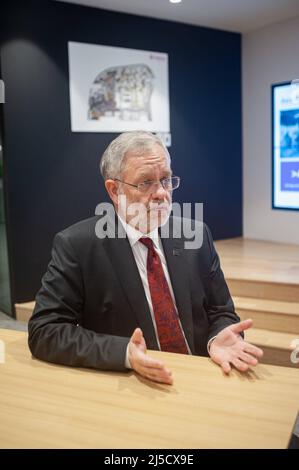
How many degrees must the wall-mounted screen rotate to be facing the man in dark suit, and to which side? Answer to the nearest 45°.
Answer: approximately 45° to its left

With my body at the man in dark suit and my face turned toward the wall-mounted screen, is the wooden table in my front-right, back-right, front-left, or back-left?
back-right

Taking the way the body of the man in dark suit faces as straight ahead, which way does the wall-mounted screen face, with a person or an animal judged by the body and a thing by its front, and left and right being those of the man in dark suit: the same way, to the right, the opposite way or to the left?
to the right

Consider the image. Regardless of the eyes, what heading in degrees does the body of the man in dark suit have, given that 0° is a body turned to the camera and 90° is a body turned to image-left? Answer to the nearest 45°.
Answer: approximately 315°

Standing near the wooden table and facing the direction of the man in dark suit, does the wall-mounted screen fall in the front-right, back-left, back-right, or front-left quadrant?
front-right

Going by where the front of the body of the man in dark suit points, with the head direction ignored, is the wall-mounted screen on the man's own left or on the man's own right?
on the man's own left

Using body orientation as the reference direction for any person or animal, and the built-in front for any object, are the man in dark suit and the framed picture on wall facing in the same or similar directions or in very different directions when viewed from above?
same or similar directions

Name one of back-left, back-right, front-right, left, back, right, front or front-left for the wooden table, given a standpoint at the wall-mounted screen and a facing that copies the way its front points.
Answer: front-left

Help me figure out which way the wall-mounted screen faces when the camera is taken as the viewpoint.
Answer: facing the viewer and to the left of the viewer

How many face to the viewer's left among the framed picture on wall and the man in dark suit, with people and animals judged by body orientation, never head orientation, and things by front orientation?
0

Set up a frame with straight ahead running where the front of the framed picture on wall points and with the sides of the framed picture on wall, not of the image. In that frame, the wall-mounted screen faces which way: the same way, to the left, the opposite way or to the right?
to the right

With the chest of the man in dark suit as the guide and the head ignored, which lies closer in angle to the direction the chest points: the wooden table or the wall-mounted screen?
the wooden table

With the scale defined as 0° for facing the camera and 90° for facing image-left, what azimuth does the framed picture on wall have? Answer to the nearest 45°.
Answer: approximately 315°

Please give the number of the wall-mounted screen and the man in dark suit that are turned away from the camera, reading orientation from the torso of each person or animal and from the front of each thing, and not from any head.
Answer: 0

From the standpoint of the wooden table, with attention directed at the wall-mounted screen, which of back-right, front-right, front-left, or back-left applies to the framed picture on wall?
front-left
